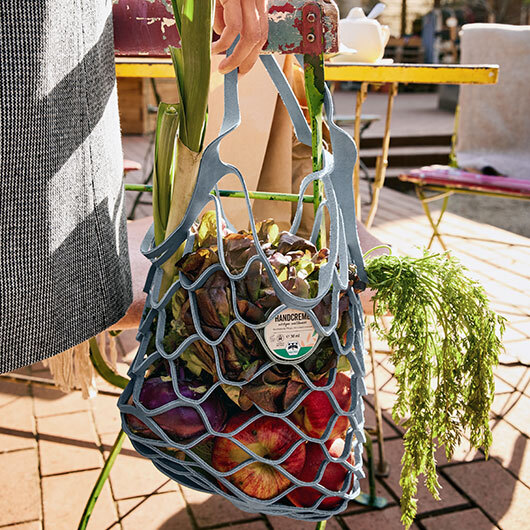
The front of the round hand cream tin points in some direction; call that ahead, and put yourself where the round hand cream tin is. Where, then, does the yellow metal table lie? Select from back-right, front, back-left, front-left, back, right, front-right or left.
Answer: back

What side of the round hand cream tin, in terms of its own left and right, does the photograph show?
front

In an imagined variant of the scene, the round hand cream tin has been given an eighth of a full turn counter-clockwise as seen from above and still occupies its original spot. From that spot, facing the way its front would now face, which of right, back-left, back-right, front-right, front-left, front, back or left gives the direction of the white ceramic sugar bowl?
back-left
